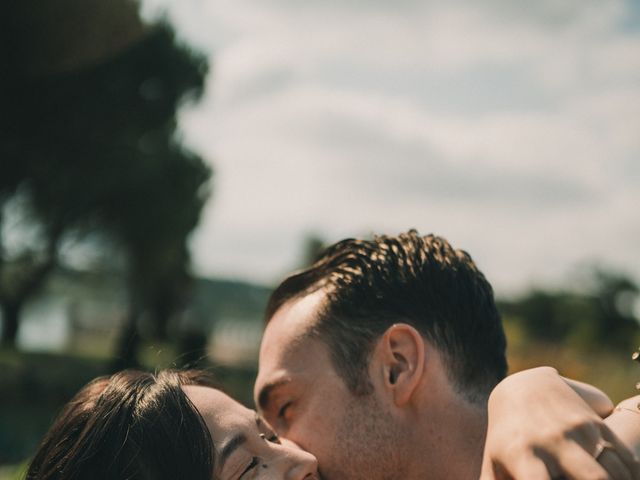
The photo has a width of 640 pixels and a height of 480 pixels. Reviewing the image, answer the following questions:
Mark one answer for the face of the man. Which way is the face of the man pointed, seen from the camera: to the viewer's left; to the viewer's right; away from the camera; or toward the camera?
to the viewer's left

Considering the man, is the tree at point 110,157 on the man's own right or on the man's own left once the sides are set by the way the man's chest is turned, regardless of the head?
on the man's own right

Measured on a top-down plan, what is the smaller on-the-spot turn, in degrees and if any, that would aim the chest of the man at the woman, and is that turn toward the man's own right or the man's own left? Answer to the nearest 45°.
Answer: approximately 45° to the man's own left

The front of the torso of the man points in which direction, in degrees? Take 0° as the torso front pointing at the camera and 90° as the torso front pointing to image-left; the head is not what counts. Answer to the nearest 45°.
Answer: approximately 90°
